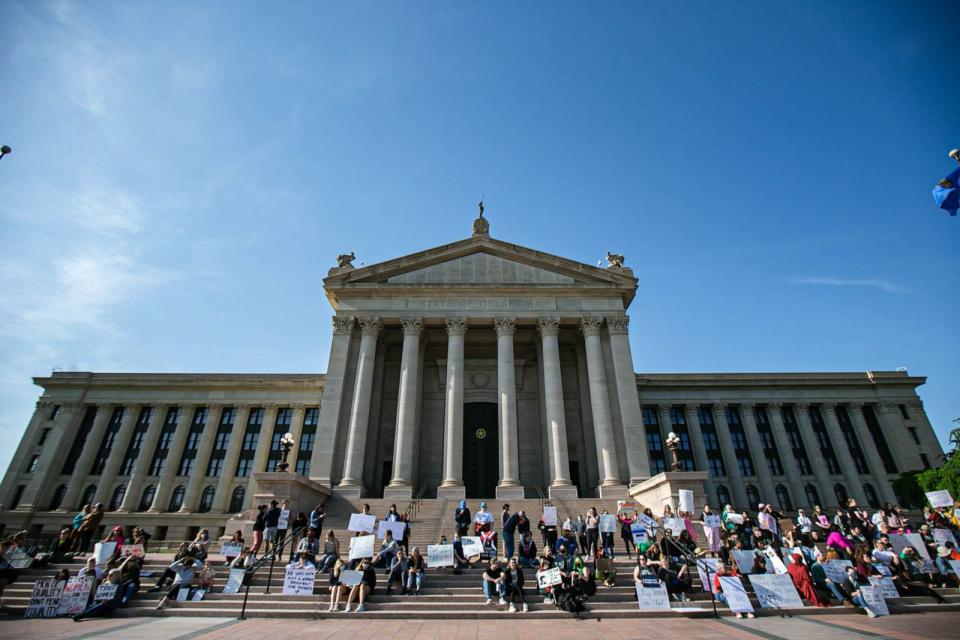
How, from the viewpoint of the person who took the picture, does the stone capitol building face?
facing the viewer

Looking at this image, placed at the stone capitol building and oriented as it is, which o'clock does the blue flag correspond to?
The blue flag is roughly at 11 o'clock from the stone capitol building.
